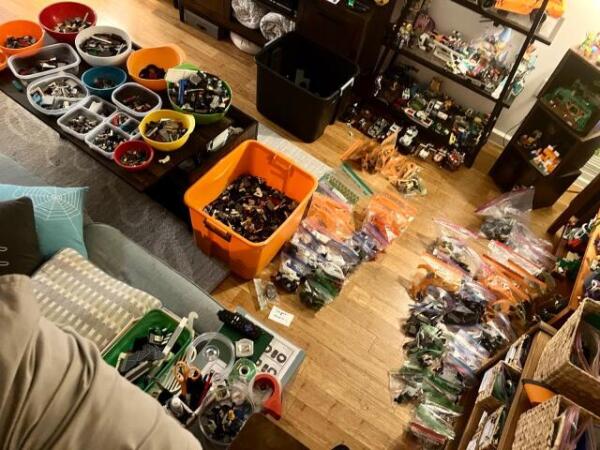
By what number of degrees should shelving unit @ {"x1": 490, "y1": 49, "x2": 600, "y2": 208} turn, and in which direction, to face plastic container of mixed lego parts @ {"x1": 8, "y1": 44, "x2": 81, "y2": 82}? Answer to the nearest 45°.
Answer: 0° — it already faces it

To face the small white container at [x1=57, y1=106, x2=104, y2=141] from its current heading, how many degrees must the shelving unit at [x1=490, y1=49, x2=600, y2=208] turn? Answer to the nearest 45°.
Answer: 0° — it already faces it

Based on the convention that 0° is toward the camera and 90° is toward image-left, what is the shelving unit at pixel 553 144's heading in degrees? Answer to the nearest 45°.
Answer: approximately 45°

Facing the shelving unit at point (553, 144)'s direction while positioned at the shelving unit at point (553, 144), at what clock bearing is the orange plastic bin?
The orange plastic bin is roughly at 12 o'clock from the shelving unit.

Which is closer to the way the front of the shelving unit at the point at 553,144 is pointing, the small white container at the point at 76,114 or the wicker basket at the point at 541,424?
the small white container

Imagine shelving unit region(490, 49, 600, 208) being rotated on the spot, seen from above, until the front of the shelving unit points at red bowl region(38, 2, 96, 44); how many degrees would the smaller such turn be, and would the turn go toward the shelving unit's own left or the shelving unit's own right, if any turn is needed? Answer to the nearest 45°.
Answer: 0° — it already faces it
